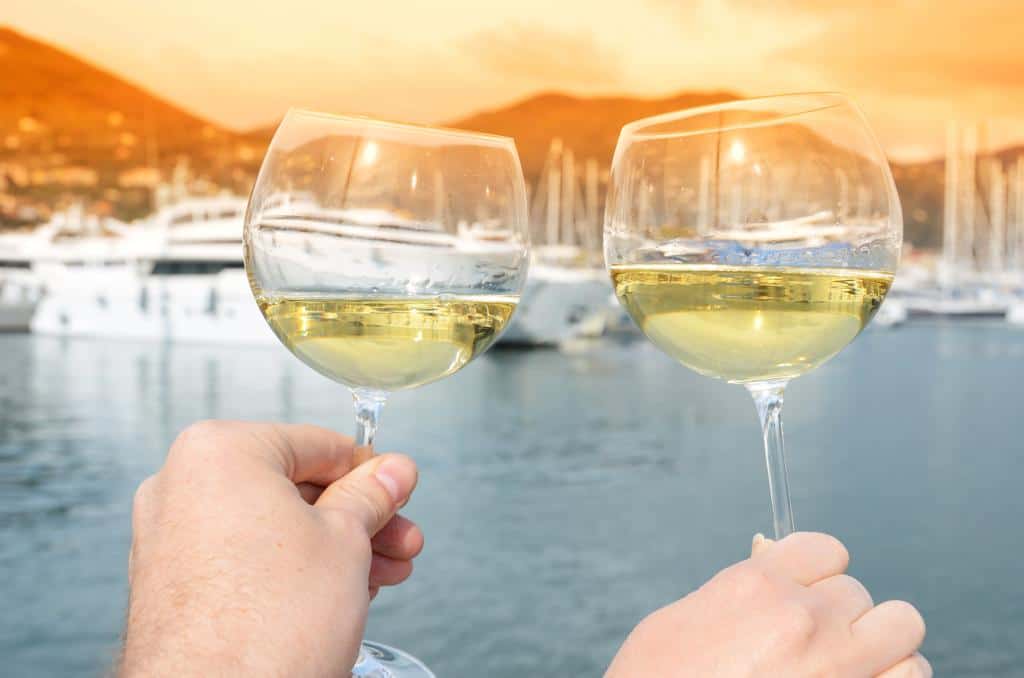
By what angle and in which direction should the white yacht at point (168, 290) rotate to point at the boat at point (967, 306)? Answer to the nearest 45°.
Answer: approximately 180°

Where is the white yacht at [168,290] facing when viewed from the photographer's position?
facing to the left of the viewer

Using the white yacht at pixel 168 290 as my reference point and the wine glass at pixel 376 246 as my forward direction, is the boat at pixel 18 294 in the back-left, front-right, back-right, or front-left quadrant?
back-right

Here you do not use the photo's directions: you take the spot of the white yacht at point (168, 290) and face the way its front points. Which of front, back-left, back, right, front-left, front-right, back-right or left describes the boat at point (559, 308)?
back-left

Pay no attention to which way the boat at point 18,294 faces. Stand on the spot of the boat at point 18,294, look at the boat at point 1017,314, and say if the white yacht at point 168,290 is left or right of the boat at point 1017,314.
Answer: right
